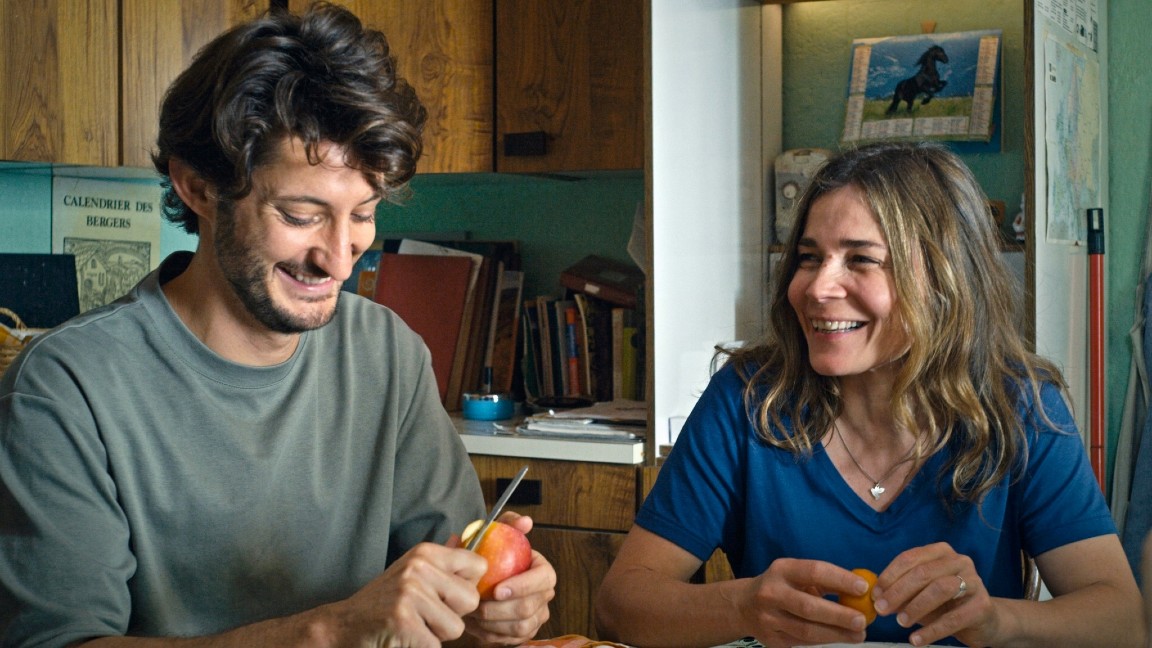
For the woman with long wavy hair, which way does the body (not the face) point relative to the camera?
toward the camera

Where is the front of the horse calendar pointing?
toward the camera

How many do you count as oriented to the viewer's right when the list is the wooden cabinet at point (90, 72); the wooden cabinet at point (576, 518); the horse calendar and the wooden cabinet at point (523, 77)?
0

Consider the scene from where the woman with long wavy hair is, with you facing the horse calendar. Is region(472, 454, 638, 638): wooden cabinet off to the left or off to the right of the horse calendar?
left

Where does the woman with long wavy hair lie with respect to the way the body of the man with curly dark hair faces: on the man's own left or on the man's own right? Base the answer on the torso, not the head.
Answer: on the man's own left

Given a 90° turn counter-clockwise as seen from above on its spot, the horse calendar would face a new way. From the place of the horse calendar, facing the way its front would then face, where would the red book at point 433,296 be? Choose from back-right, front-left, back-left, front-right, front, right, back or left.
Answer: back

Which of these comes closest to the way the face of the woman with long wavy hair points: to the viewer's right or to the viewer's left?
to the viewer's left

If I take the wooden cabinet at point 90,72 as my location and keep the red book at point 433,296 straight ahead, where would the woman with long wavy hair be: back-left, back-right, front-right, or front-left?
front-right

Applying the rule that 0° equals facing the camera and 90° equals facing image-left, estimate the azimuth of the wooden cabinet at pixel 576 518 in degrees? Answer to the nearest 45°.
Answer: approximately 0°

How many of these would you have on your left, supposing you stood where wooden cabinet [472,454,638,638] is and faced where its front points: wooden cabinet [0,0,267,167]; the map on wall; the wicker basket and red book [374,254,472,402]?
1

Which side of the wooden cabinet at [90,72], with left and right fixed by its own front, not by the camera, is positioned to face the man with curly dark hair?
front

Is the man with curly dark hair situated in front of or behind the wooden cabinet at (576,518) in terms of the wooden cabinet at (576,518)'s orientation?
in front

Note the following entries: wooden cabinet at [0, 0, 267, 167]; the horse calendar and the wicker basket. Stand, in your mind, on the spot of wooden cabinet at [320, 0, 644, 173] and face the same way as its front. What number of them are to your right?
2

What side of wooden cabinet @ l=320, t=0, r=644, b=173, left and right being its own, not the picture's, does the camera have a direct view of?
front

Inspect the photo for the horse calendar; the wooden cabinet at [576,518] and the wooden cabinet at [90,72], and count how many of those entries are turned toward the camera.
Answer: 3

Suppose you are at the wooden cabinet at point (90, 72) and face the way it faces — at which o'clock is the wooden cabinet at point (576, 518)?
the wooden cabinet at point (576, 518) is roughly at 10 o'clock from the wooden cabinet at point (90, 72).
